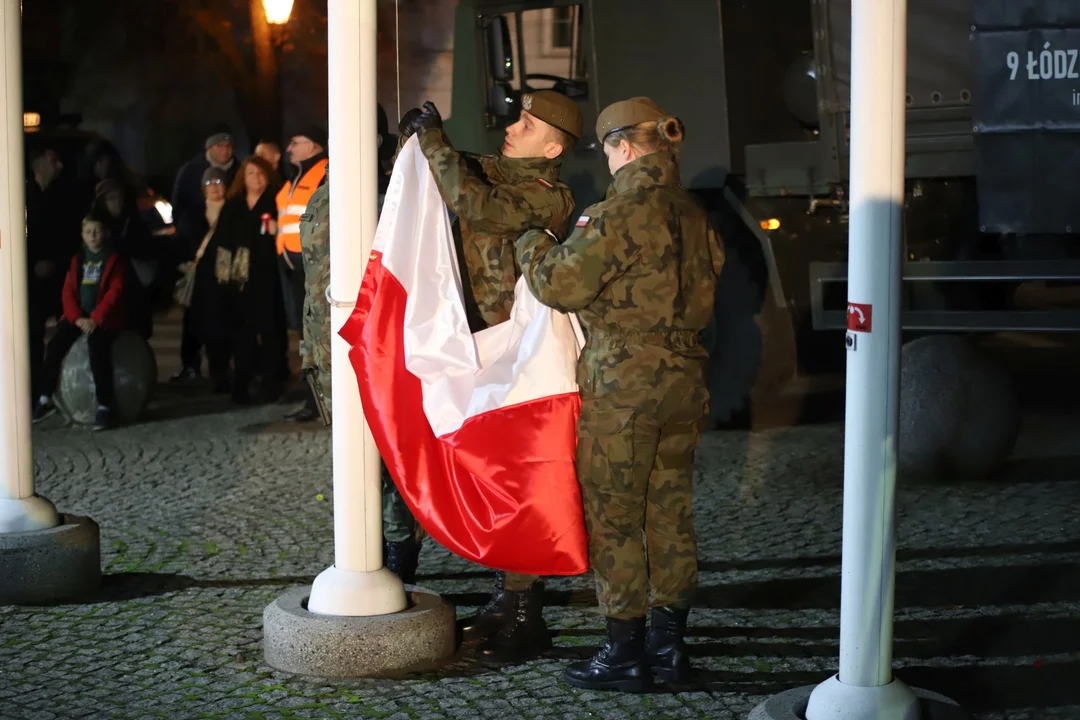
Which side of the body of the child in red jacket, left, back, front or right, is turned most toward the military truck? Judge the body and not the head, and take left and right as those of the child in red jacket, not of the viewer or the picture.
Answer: left

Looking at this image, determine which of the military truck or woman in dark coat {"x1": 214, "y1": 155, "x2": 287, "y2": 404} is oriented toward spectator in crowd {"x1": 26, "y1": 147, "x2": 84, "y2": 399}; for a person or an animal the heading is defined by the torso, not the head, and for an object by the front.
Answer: the military truck

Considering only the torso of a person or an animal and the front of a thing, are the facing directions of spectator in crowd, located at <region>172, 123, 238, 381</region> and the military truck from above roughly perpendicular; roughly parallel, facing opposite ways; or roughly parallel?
roughly perpendicular

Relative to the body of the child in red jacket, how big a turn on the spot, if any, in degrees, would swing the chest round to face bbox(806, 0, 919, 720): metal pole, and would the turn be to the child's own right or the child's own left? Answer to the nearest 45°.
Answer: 0° — they already face it

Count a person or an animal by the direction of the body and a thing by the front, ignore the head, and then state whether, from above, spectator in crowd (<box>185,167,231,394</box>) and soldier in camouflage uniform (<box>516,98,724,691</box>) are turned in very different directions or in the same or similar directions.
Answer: very different directions

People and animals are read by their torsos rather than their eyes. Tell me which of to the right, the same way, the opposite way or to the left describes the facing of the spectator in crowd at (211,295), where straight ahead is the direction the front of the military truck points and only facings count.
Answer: to the left
